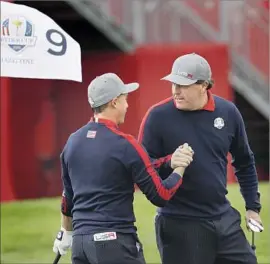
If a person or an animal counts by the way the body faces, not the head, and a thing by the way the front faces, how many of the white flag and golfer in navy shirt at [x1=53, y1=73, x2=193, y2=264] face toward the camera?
1

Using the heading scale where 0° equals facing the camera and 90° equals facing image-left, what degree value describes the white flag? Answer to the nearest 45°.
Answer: approximately 0°

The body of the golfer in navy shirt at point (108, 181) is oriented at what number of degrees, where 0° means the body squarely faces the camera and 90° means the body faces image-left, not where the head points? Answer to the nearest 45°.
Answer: approximately 225°

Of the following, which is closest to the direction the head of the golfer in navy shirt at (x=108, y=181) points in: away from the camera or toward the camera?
away from the camera

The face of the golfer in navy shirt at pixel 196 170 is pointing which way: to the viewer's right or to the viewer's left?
to the viewer's left

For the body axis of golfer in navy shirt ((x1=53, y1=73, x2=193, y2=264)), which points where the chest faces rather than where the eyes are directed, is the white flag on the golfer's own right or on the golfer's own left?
on the golfer's own left
